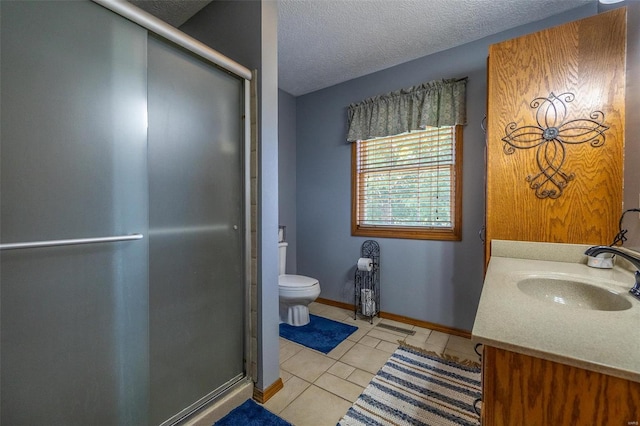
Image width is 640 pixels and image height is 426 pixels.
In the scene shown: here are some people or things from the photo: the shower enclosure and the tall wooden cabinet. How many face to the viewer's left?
1

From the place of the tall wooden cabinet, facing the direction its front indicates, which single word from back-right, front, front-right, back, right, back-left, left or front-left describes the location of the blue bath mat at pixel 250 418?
front-left

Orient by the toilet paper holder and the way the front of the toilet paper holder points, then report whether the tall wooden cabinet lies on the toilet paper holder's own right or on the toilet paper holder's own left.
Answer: on the toilet paper holder's own left

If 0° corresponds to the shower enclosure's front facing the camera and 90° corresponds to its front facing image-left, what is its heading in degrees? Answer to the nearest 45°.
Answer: approximately 315°

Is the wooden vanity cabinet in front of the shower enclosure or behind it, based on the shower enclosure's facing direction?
in front

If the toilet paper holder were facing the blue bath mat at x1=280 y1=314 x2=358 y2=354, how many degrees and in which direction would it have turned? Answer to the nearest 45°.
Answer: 0° — it already faces it

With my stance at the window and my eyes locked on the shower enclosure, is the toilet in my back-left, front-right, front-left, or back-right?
front-right

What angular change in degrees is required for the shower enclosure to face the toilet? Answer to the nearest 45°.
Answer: approximately 90° to its left

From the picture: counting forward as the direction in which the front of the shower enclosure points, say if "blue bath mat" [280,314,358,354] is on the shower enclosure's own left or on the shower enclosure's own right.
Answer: on the shower enclosure's own left

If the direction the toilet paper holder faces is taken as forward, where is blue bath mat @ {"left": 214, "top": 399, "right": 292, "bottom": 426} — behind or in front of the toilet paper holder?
in front

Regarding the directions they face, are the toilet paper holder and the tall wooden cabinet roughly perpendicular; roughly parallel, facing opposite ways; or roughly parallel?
roughly perpendicular

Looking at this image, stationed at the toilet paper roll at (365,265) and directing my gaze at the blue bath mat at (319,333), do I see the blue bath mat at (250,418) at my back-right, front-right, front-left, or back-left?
front-left

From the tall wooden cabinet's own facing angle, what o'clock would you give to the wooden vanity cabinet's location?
The wooden vanity cabinet is roughly at 9 o'clock from the tall wooden cabinet.

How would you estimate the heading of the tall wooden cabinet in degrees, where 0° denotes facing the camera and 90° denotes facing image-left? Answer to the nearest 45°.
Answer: approximately 90°

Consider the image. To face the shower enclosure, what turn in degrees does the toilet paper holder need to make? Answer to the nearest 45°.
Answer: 0° — it already faces it
